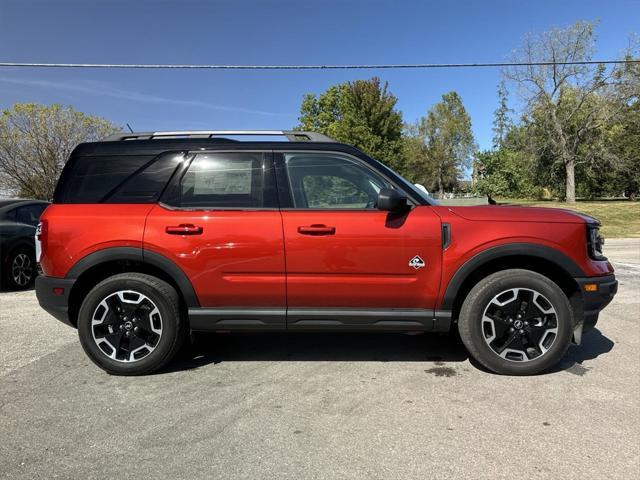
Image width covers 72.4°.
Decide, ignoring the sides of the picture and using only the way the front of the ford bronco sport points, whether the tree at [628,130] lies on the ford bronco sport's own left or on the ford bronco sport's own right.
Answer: on the ford bronco sport's own left

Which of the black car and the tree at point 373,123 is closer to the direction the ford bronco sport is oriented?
the tree

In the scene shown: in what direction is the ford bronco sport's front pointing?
to the viewer's right

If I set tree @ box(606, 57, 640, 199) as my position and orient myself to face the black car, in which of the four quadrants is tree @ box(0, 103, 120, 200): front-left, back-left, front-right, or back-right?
front-right

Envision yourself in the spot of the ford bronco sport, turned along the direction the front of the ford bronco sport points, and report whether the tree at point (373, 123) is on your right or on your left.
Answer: on your left

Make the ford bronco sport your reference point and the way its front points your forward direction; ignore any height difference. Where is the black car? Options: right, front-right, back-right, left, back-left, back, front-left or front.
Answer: back-left

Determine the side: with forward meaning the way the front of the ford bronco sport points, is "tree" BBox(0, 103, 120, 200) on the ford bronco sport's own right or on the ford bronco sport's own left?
on the ford bronco sport's own left

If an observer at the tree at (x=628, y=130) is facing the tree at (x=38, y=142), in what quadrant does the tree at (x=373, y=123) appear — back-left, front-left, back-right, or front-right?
front-right

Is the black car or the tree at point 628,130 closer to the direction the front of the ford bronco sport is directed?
the tree
